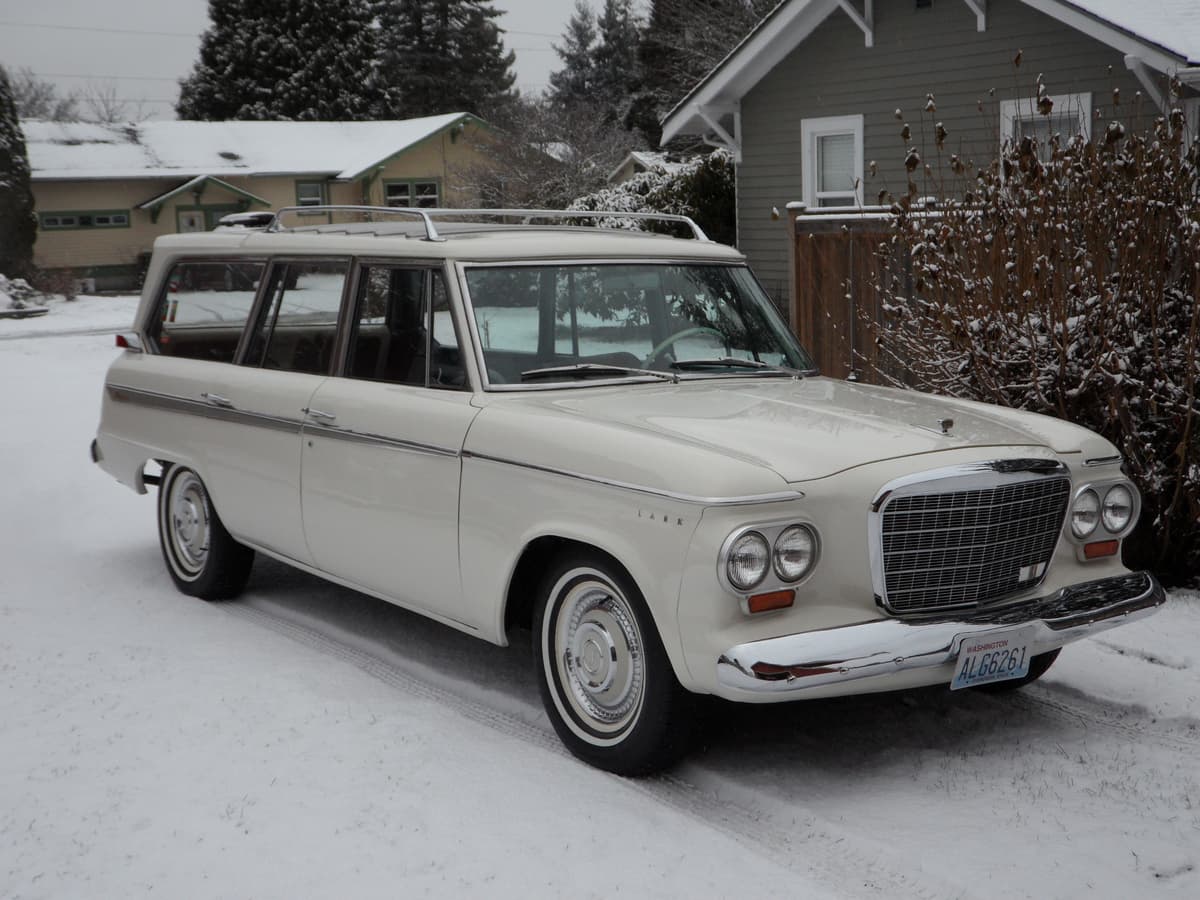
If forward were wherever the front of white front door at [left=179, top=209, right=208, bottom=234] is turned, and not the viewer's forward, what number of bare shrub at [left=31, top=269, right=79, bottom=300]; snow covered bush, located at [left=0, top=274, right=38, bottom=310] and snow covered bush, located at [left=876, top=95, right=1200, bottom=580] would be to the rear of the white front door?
0

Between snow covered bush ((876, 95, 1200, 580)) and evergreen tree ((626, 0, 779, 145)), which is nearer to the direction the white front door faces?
the snow covered bush

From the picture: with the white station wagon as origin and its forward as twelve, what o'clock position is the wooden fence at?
The wooden fence is roughly at 8 o'clock from the white station wagon.

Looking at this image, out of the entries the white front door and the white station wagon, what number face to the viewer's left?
0

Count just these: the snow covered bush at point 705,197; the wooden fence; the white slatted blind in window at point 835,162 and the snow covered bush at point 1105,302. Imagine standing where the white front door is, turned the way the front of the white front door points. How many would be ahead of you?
4

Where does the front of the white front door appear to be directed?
toward the camera

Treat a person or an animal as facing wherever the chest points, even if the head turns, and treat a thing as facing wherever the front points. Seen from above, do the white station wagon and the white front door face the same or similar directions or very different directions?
same or similar directions

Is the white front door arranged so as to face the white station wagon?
yes

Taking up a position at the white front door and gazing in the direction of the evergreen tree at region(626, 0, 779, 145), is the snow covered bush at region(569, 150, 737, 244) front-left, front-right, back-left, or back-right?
front-right

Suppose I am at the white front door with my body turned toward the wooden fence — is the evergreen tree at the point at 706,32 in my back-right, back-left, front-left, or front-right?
front-left

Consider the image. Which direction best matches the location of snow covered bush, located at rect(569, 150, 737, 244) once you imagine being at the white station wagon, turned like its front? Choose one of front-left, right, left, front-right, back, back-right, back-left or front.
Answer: back-left

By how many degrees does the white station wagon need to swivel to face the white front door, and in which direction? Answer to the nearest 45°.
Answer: approximately 135° to its left

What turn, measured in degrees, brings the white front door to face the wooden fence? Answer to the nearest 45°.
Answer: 0° — it already faces it

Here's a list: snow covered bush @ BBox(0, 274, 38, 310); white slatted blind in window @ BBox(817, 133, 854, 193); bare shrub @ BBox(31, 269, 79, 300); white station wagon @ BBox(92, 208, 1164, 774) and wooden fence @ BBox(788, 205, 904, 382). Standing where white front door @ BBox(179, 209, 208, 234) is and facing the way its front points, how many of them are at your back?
0

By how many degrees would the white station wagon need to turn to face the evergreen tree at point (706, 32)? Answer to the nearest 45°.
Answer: approximately 135° to its left

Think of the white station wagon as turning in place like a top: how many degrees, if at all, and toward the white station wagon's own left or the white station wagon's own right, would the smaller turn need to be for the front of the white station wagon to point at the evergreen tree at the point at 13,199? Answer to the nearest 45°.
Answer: approximately 180°
